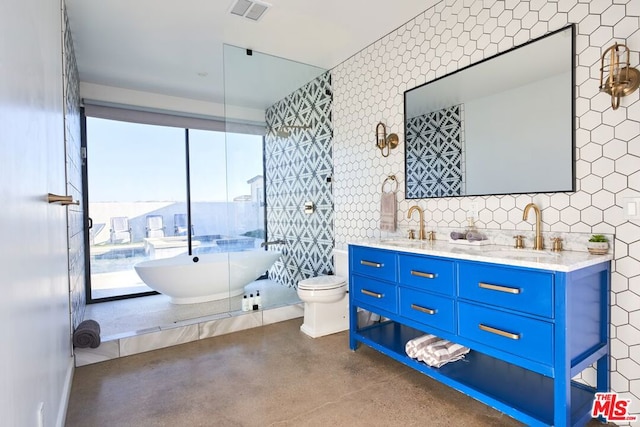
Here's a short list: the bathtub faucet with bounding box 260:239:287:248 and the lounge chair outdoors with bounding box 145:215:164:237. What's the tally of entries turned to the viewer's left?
1

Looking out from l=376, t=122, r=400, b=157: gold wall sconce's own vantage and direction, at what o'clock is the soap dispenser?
The soap dispenser is roughly at 9 o'clock from the gold wall sconce.

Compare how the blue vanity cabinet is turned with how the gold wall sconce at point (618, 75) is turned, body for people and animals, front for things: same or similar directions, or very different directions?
same or similar directions

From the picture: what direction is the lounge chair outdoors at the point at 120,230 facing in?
toward the camera

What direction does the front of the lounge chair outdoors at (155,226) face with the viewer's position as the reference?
facing the viewer

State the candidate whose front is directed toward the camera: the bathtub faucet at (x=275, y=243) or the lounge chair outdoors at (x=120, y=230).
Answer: the lounge chair outdoors

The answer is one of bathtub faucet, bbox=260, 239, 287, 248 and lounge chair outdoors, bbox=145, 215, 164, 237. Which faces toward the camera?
the lounge chair outdoors

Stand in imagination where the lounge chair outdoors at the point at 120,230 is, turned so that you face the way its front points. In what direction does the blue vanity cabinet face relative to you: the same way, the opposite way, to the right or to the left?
to the right

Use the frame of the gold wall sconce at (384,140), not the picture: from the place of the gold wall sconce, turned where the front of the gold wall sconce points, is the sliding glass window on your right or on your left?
on your right

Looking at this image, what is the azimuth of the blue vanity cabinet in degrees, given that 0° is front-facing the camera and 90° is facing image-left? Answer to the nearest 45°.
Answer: approximately 45°

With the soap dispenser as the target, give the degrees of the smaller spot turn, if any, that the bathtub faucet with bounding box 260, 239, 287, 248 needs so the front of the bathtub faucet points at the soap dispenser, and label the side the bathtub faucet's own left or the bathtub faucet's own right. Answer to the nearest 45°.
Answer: approximately 135° to the bathtub faucet's own left

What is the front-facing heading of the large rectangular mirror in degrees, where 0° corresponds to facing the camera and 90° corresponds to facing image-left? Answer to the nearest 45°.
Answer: approximately 45°

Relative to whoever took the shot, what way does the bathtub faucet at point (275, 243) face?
facing to the left of the viewer

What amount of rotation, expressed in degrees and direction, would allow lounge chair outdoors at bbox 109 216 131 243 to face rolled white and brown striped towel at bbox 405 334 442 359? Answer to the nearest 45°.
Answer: approximately 45° to its left

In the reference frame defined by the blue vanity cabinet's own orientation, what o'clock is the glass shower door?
The glass shower door is roughly at 2 o'clock from the blue vanity cabinet.

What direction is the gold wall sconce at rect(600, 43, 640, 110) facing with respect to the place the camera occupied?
facing the viewer and to the left of the viewer

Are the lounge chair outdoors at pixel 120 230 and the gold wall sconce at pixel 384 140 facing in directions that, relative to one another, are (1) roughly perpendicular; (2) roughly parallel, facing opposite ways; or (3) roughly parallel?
roughly perpendicular
